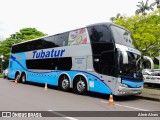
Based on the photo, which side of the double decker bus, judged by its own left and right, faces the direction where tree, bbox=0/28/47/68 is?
back

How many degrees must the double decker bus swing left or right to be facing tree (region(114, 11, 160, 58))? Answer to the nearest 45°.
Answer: approximately 90° to its left

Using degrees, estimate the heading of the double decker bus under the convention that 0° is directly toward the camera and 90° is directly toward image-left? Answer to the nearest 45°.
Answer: approximately 315°
